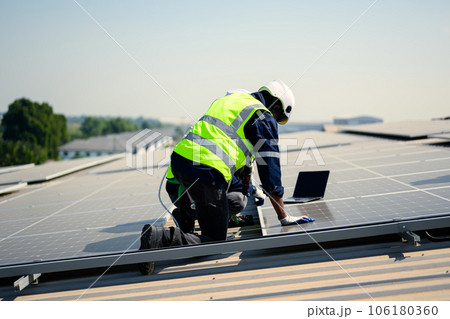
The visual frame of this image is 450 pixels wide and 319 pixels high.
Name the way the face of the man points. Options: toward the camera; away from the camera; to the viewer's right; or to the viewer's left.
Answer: to the viewer's right

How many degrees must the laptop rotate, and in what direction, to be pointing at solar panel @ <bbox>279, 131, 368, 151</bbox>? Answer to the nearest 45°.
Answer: approximately 135° to its right

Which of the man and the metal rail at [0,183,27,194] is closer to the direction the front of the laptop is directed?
the man

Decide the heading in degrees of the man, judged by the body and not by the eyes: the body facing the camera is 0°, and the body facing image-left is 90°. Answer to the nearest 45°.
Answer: approximately 270°

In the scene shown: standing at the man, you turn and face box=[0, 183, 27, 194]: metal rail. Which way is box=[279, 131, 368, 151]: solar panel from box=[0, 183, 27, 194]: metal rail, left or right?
right

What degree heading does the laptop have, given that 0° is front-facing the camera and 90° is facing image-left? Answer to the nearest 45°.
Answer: approximately 45°

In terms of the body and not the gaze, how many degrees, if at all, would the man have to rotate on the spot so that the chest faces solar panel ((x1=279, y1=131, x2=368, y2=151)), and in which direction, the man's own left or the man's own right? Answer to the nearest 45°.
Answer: approximately 90° to the man's own left

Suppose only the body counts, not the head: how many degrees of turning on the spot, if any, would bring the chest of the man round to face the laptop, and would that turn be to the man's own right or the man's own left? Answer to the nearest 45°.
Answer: approximately 45° to the man's own left

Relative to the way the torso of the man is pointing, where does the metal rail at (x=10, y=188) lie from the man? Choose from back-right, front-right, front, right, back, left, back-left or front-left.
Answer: back-left

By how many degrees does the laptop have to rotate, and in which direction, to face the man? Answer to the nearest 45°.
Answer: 0° — it already faces them

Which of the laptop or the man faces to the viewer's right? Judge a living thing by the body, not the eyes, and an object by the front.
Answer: the man

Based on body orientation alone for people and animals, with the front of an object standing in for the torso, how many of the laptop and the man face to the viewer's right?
1
